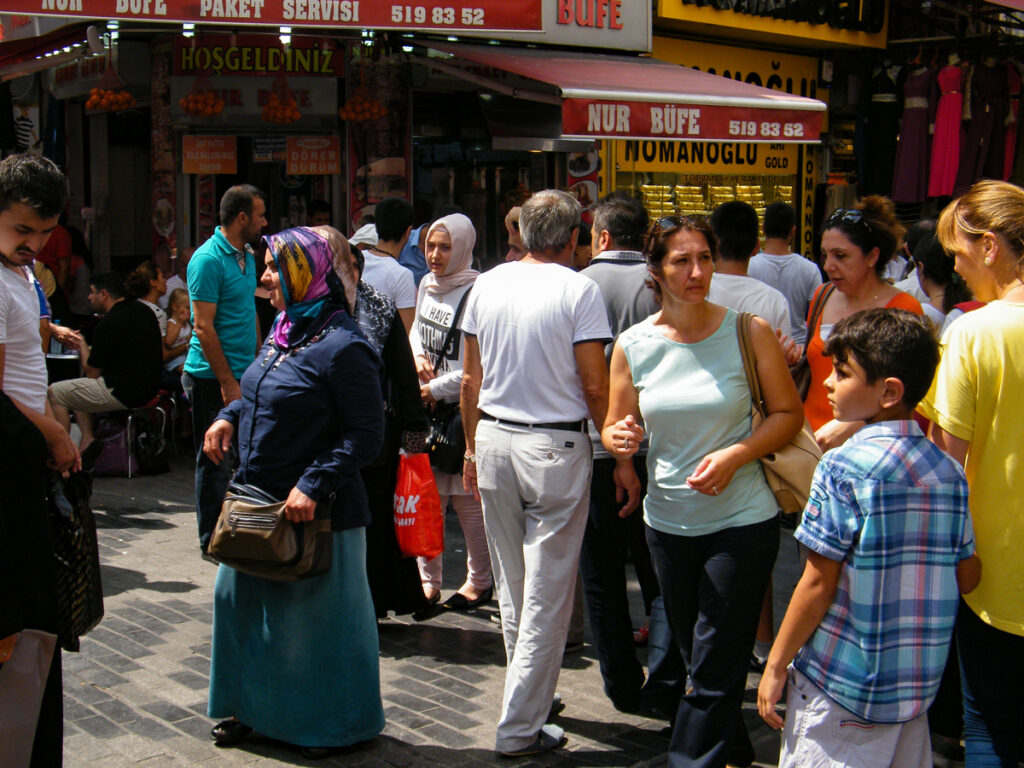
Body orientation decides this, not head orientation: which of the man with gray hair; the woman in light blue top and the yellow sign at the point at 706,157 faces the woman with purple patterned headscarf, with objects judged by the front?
the yellow sign

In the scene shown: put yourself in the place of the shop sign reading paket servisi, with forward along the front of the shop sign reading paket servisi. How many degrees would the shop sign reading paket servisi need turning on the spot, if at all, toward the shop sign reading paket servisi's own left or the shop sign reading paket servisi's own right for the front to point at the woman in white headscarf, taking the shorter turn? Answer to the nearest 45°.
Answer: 0° — it already faces them

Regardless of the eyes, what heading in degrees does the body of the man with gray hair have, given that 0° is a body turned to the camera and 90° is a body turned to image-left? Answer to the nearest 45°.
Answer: approximately 180°

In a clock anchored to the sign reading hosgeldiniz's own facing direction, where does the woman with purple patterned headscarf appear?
The woman with purple patterned headscarf is roughly at 12 o'clock from the sign reading hosgeldiniz.

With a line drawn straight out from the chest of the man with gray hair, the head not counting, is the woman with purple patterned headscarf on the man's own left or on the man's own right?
on the man's own left

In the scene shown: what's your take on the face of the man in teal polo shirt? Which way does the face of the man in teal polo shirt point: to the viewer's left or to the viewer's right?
to the viewer's right

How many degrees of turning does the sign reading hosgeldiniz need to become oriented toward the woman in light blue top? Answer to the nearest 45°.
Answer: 0° — it already faces them

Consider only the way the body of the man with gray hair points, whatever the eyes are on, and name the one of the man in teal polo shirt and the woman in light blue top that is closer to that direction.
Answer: the man in teal polo shirt

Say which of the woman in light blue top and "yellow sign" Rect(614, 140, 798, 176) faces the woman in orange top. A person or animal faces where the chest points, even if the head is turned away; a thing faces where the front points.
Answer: the yellow sign
